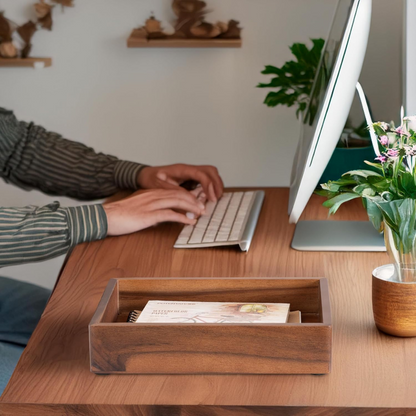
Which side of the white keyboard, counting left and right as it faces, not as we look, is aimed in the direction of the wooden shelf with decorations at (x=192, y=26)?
right

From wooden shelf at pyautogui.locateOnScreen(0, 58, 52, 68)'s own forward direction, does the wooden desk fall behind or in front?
in front

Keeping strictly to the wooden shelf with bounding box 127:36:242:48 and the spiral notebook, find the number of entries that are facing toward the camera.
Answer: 2

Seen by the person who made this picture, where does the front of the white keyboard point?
facing to the left of the viewer

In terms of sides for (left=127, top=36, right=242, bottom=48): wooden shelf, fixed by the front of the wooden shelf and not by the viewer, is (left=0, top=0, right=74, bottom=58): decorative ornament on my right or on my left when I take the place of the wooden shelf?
on my right

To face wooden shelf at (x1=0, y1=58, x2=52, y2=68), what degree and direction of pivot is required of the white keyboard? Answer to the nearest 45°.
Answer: approximately 45° to its right

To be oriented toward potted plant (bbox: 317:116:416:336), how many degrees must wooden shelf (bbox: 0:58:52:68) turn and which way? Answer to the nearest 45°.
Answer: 0° — it already faces it
